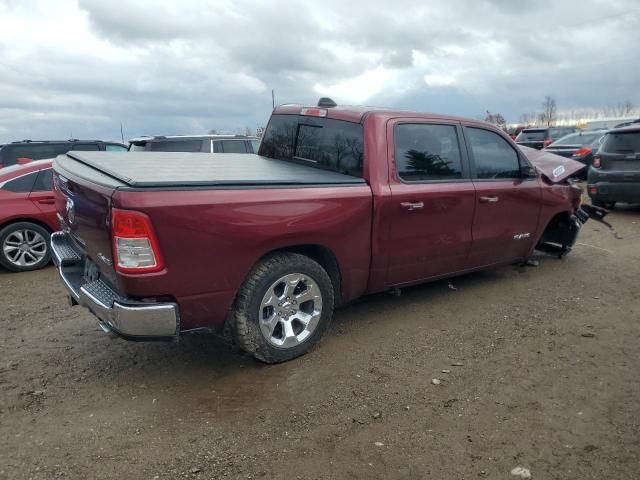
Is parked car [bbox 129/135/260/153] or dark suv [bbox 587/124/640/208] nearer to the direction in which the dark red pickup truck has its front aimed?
the dark suv

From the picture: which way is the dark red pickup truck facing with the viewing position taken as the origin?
facing away from the viewer and to the right of the viewer

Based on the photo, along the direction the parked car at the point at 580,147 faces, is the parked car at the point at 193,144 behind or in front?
behind

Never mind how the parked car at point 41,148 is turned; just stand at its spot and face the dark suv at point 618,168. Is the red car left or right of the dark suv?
right

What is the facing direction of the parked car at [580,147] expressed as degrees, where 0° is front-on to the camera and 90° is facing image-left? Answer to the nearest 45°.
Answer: approximately 225°

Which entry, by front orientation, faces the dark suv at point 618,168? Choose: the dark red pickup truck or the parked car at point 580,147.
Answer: the dark red pickup truck

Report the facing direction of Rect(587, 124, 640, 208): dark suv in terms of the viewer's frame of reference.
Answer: facing away from the viewer

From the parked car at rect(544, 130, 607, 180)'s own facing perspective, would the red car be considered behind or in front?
behind

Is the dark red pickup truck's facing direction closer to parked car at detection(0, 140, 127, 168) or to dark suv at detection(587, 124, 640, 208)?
the dark suv
